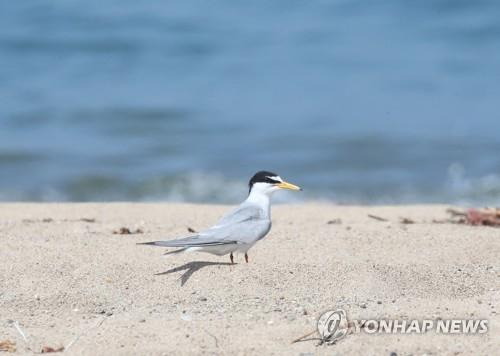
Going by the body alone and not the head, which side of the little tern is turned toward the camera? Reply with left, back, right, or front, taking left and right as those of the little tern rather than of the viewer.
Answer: right

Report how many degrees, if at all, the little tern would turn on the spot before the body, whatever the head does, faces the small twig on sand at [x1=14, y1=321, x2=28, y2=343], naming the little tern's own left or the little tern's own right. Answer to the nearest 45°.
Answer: approximately 135° to the little tern's own right
